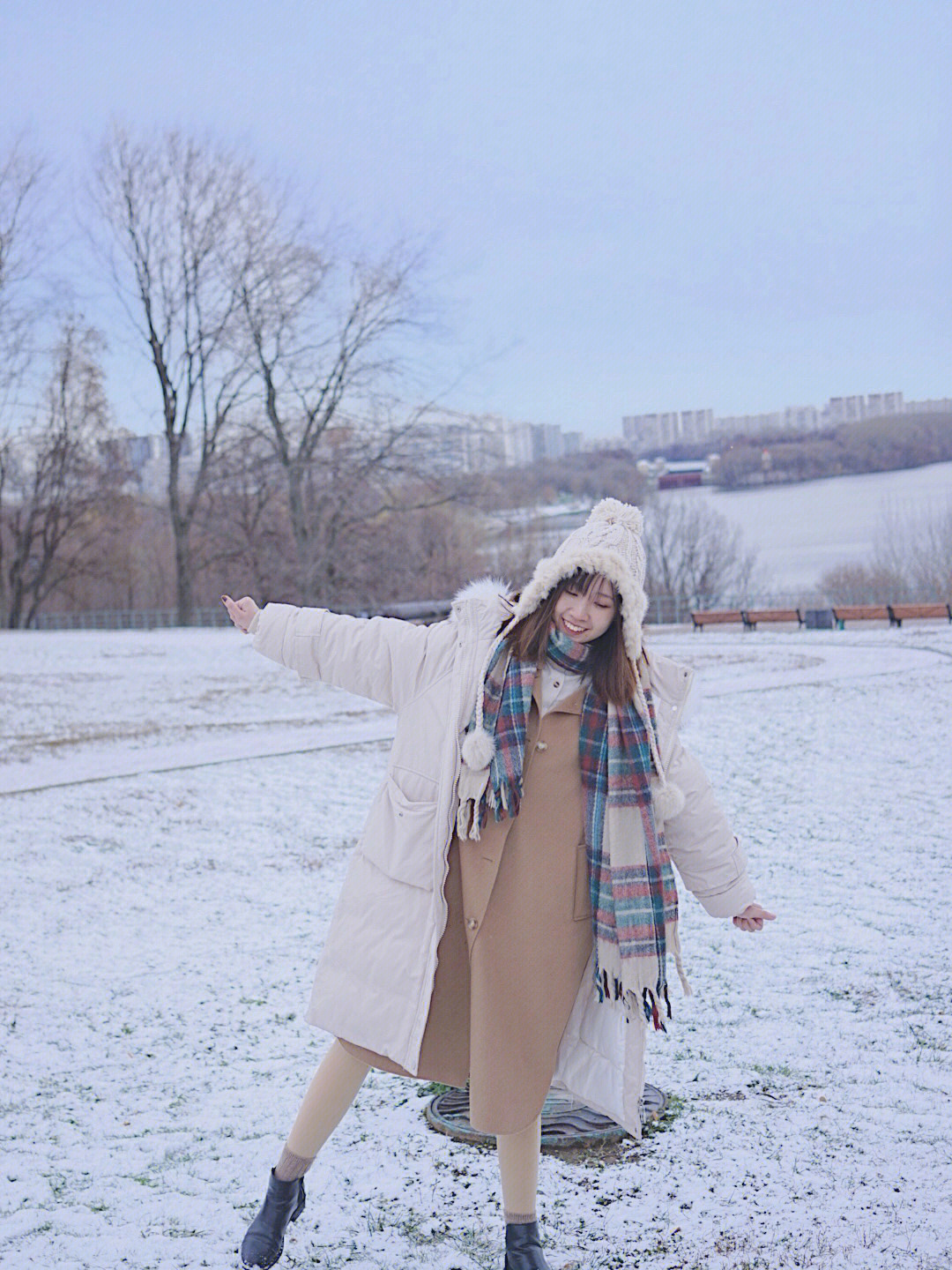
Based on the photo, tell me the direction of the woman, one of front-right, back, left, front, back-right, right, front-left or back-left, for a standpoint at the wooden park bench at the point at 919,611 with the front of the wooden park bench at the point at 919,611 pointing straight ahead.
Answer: back

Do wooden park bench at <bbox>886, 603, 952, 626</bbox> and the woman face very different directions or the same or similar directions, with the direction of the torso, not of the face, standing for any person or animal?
very different directions

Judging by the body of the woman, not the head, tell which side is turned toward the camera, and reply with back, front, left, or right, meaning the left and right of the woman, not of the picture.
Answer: front

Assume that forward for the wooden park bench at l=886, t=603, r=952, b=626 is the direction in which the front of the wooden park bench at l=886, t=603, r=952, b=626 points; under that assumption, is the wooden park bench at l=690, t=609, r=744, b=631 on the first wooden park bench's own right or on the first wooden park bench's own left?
on the first wooden park bench's own left

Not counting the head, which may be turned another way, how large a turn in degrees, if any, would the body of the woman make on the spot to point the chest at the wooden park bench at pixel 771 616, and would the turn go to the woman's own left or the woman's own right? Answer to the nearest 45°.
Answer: approximately 180°

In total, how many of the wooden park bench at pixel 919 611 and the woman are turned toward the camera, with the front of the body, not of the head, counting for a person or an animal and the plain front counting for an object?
1

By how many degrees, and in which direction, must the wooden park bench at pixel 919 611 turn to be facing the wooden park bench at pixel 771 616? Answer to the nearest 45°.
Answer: approximately 45° to its left

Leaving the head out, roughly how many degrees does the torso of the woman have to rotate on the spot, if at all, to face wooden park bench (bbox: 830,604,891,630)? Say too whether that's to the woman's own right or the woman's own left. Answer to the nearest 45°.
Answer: approximately 180°

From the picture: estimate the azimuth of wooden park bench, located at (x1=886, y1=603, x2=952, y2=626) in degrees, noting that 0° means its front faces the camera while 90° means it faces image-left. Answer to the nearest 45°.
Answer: approximately 180°

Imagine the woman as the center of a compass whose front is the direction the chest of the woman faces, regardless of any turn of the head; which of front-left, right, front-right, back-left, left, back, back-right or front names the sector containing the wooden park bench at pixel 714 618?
back

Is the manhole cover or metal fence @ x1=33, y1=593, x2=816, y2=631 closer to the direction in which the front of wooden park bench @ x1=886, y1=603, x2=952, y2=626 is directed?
the metal fence

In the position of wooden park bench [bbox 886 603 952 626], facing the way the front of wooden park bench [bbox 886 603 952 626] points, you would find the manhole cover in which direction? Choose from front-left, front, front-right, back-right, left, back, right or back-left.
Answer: back
